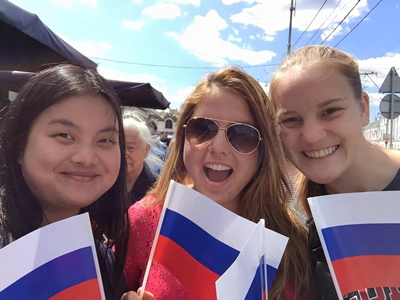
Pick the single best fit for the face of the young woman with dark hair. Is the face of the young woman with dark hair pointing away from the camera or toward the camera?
toward the camera

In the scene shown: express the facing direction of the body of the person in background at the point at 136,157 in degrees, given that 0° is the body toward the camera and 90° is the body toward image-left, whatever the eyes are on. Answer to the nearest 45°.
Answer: approximately 45°

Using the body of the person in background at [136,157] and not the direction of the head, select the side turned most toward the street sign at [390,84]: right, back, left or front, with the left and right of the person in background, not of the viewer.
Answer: back

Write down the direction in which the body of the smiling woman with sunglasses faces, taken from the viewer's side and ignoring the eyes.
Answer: toward the camera

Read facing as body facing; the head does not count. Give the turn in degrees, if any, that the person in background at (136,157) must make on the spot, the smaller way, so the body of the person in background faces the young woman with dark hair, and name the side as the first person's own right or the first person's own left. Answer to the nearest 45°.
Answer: approximately 45° to the first person's own left

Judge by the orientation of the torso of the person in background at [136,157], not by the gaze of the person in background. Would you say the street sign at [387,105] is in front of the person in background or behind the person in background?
behind

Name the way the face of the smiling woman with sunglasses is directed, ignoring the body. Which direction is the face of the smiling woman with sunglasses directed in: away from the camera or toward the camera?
toward the camera

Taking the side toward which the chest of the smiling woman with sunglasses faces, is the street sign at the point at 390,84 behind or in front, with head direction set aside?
behind
